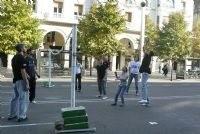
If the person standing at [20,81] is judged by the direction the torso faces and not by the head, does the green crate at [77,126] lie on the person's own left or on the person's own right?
on the person's own right

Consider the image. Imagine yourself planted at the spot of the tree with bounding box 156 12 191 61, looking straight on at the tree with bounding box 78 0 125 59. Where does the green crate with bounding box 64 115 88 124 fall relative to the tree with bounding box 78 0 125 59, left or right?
left

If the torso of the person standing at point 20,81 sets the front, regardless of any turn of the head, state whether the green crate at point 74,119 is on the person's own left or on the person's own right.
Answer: on the person's own right

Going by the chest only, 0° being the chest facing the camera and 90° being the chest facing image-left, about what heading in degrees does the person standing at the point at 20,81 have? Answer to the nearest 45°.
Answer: approximately 225°
